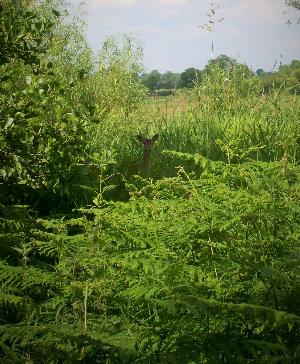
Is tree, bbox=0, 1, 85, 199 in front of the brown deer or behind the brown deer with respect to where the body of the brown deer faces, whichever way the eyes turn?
in front

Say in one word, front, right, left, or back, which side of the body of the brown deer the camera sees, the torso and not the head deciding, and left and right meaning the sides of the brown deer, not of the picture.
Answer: front
